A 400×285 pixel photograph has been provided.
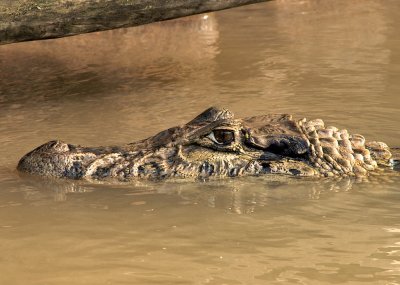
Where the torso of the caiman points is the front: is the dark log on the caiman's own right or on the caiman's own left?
on the caiman's own right

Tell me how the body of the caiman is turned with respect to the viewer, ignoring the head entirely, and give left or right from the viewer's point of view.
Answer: facing to the left of the viewer
